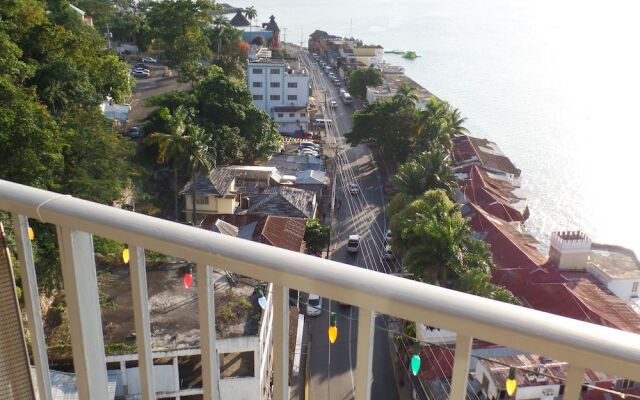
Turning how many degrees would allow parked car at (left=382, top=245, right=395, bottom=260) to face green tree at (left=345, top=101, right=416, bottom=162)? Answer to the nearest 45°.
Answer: approximately 180°

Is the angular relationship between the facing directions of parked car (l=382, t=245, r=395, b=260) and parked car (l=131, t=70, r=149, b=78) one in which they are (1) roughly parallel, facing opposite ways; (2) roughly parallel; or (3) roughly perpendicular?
roughly perpendicular

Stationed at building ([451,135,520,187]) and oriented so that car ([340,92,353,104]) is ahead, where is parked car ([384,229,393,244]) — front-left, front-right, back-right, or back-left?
back-left

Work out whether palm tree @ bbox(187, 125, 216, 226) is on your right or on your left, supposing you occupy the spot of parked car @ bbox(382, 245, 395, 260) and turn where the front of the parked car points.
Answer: on your right

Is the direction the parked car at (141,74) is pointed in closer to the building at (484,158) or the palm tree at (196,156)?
the building

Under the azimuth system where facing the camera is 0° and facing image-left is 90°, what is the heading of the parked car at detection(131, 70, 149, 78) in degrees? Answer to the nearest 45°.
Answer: approximately 270°

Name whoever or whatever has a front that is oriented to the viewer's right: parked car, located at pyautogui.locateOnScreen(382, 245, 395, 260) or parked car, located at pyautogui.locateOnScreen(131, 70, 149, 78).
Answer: parked car, located at pyautogui.locateOnScreen(131, 70, 149, 78)

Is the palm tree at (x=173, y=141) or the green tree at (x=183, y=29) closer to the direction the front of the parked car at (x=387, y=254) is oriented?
the palm tree

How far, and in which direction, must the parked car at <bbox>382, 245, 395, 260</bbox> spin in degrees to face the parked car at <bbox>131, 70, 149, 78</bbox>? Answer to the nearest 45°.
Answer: approximately 135° to its right

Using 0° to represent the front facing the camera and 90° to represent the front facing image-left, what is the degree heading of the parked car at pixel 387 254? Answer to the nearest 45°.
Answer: approximately 0°
